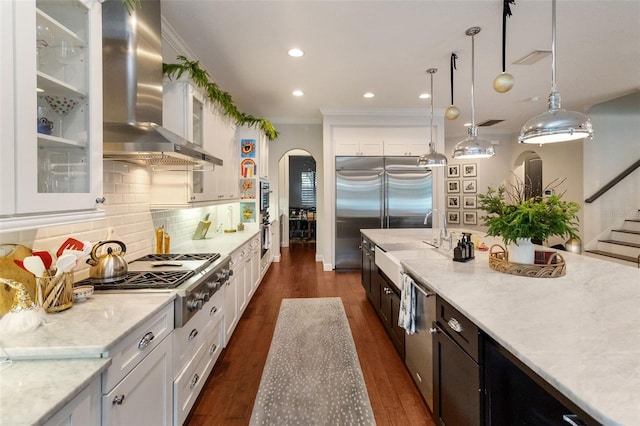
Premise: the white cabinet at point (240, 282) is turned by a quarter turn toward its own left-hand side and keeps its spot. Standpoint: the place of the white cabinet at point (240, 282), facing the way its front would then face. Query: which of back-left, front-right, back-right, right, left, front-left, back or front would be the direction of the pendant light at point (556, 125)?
back-right

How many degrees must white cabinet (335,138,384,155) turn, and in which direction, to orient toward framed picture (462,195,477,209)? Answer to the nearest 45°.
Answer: approximately 135° to its left

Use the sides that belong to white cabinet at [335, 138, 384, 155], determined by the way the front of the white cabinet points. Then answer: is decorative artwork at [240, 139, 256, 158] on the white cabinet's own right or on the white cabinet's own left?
on the white cabinet's own right

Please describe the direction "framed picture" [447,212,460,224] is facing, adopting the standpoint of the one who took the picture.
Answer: facing the viewer

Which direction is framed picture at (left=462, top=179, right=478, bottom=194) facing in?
toward the camera

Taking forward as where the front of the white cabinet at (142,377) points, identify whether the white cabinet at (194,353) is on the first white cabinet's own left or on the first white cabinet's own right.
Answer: on the first white cabinet's own left

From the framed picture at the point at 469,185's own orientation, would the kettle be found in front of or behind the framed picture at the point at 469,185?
in front

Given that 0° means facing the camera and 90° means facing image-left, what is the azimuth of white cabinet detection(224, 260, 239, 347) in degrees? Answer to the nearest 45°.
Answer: approximately 270°

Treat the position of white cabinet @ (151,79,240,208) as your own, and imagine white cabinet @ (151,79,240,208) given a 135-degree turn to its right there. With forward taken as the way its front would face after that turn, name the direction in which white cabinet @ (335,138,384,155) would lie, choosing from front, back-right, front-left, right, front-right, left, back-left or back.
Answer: back

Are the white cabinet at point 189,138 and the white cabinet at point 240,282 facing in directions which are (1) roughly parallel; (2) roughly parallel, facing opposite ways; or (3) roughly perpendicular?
roughly parallel

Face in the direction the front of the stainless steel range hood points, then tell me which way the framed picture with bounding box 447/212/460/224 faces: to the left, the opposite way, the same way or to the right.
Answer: to the right

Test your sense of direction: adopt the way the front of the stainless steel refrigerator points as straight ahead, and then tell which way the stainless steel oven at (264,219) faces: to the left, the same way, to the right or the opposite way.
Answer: to the left

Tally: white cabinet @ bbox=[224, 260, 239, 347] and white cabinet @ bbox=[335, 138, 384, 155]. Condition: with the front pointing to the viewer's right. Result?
1

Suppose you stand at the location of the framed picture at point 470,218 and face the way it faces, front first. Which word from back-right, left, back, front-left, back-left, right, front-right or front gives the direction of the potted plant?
front

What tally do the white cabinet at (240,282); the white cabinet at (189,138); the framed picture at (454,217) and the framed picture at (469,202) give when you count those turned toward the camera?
2

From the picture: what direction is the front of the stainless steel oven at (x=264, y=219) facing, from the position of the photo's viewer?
facing to the right of the viewer

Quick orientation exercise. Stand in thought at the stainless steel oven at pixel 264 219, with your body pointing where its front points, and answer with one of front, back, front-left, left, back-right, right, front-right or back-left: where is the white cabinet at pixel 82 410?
right

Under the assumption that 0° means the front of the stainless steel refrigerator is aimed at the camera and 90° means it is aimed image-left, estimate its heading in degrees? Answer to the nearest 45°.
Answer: approximately 0°

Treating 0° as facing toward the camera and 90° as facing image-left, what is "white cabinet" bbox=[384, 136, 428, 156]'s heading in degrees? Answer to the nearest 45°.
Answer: approximately 0°
